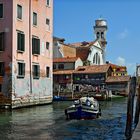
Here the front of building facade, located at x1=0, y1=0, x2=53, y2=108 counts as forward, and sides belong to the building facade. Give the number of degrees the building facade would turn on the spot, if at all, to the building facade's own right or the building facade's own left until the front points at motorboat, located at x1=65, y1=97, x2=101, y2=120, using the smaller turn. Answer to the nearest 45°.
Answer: approximately 45° to the building facade's own right

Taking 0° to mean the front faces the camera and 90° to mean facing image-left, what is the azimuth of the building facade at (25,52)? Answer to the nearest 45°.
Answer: approximately 315°
